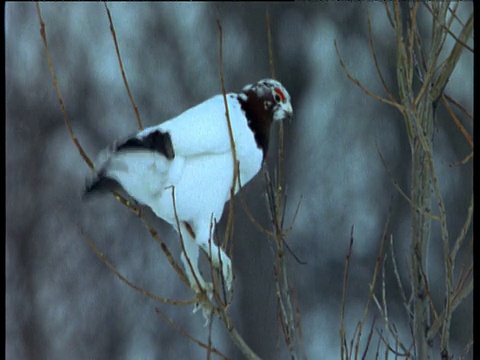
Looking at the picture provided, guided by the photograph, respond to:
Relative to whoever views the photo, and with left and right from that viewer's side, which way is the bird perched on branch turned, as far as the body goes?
facing to the right of the viewer
